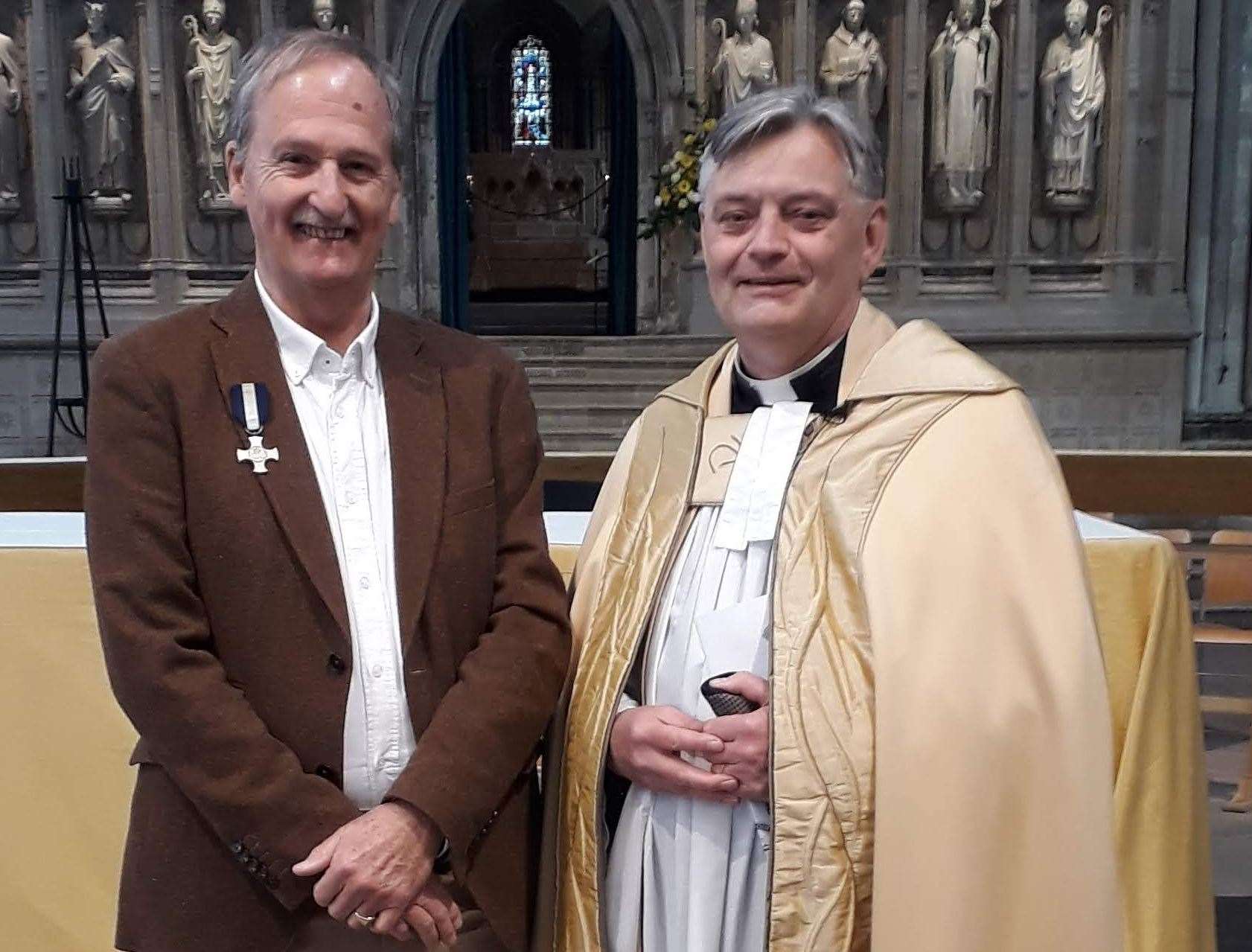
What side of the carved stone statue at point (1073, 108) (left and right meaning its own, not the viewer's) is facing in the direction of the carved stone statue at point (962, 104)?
right

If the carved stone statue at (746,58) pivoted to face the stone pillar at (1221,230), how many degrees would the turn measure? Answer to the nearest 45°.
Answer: approximately 90° to its left

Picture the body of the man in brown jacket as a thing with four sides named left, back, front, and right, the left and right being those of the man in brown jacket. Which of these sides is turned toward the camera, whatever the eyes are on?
front

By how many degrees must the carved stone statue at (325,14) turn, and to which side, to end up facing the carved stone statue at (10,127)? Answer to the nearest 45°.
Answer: approximately 90° to its right

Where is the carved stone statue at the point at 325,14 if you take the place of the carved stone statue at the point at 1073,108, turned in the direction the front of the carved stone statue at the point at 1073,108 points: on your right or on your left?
on your right

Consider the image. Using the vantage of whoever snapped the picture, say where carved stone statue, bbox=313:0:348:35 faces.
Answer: facing the viewer

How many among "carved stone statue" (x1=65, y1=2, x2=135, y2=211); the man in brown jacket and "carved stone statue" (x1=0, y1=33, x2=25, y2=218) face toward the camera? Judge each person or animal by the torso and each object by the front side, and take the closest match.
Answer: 3

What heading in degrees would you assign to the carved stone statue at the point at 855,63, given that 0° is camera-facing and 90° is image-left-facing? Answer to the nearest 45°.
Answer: approximately 0°
